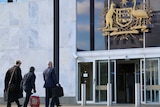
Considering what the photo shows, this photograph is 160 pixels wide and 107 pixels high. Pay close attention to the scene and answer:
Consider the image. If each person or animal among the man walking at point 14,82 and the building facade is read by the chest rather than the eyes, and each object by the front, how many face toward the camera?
1

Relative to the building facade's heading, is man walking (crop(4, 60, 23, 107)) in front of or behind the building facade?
in front

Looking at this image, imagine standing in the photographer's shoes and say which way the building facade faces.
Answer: facing the viewer
